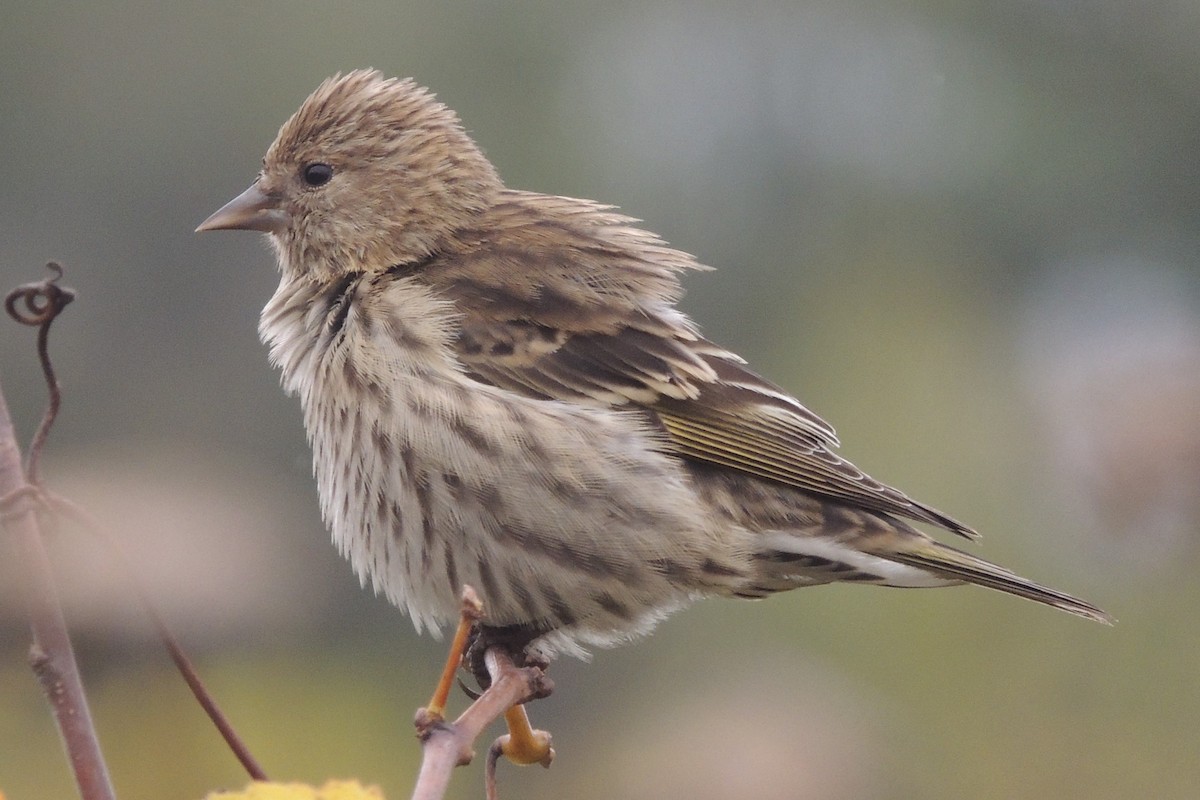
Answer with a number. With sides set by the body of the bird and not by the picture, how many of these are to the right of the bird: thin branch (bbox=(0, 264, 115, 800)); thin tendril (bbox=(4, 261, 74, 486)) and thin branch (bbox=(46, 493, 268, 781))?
0

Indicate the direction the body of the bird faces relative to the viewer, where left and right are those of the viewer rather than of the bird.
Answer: facing to the left of the viewer
